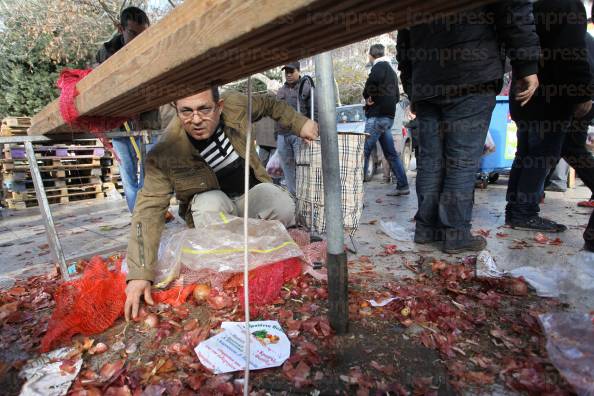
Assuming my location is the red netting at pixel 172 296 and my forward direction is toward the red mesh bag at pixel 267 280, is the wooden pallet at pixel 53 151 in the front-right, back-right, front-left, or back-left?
back-left

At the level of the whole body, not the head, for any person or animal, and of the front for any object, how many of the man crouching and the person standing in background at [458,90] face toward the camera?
1

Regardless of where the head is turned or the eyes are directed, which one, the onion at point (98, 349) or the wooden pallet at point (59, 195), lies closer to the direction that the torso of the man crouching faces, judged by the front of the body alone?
the onion

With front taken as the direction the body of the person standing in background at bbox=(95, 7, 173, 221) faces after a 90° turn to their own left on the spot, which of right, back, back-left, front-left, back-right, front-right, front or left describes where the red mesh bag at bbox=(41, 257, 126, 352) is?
back-right

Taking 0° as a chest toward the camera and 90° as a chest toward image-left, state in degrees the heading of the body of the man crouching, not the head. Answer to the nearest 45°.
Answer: approximately 0°

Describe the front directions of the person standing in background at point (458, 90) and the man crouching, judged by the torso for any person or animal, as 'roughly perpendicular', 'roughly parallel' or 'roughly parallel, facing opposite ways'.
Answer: roughly perpendicular
